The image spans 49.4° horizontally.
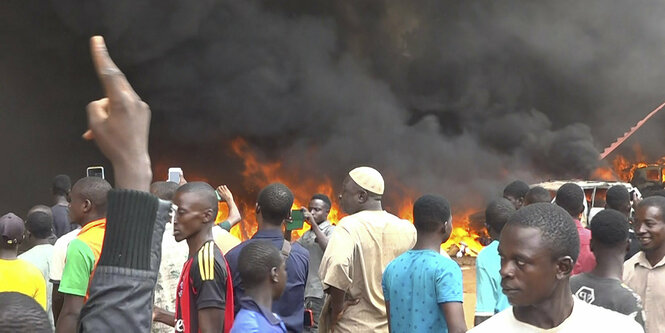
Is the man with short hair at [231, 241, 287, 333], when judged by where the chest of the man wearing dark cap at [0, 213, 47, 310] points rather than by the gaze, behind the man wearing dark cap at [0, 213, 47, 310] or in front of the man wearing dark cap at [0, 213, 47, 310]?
behind

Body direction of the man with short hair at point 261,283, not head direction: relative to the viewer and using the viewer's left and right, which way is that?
facing away from the viewer and to the right of the viewer

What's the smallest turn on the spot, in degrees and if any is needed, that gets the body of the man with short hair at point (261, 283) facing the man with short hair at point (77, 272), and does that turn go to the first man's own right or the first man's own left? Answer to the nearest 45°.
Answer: approximately 135° to the first man's own left

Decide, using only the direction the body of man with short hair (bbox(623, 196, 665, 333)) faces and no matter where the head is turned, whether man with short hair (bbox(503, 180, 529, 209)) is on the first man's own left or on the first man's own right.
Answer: on the first man's own right

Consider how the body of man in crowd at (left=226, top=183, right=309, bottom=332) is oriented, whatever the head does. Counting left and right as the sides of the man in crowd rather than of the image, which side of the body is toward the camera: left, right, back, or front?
back

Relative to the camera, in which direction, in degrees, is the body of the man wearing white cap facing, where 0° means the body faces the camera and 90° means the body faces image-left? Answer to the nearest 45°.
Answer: approximately 135°

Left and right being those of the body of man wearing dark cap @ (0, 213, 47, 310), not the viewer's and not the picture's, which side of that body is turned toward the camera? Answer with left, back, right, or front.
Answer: back

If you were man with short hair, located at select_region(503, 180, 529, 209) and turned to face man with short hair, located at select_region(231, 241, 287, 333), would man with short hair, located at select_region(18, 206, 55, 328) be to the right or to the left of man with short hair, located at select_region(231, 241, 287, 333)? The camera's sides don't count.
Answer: right

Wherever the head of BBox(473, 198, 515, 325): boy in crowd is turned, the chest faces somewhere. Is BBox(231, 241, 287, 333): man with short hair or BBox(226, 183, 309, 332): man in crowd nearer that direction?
the man in crowd

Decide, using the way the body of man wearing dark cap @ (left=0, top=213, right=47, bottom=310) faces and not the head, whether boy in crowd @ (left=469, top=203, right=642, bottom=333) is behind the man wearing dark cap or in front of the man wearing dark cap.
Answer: behind

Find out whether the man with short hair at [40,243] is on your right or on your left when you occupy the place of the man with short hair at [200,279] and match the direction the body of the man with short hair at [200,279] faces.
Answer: on your right

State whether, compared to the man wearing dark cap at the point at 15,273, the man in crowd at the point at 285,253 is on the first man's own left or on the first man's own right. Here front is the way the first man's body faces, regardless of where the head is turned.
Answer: on the first man's own right
